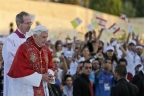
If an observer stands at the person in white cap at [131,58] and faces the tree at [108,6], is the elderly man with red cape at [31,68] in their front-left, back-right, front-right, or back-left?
back-left

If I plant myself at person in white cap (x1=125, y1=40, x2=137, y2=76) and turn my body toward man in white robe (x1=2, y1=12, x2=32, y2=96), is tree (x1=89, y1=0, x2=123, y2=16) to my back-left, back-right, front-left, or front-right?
back-right

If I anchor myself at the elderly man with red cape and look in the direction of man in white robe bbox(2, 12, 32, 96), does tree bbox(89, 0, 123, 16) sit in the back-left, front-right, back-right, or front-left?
front-right

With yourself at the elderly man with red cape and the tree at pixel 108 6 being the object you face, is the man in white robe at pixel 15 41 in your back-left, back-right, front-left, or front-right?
front-left

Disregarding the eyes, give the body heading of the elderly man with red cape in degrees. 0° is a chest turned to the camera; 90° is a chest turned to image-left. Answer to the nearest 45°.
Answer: approximately 315°

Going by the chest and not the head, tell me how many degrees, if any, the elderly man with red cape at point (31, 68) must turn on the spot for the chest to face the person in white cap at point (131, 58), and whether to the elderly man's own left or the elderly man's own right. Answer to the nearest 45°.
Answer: approximately 90° to the elderly man's own left

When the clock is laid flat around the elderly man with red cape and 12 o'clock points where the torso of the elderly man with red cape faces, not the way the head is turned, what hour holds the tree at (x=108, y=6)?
The tree is roughly at 8 o'clock from the elderly man with red cape.

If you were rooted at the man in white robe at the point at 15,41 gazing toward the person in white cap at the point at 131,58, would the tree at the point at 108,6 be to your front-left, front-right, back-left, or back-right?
front-left
